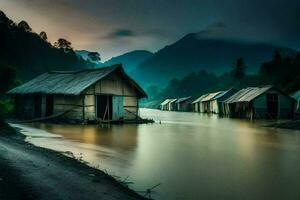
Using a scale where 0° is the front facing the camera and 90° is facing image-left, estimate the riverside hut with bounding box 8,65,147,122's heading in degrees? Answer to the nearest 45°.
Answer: approximately 315°

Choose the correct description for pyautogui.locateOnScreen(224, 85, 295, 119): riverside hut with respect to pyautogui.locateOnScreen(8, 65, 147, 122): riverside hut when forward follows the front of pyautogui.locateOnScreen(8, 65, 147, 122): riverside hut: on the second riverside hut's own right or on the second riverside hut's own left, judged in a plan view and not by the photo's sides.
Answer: on the second riverside hut's own left

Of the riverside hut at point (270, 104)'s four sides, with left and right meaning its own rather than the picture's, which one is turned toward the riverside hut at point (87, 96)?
right

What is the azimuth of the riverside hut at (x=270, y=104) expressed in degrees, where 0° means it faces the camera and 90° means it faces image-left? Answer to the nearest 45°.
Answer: approximately 315°
